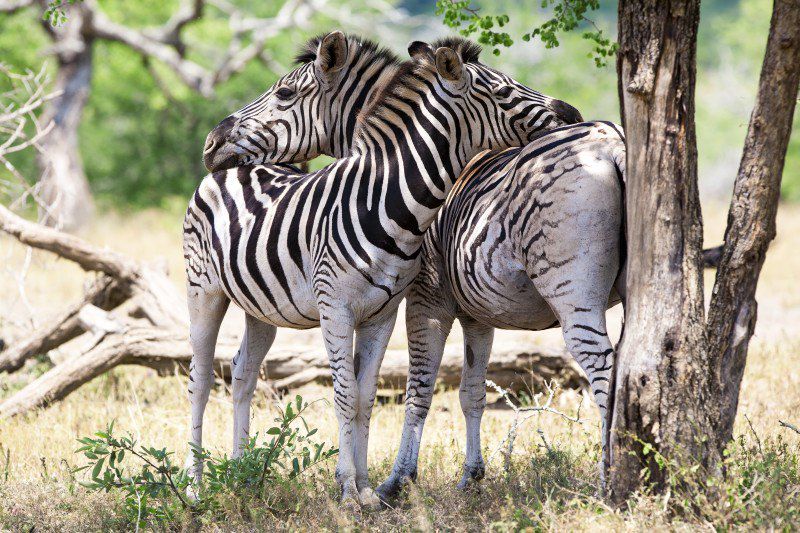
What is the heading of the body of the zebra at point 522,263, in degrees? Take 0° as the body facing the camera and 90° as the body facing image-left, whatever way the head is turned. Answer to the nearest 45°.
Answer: approximately 135°

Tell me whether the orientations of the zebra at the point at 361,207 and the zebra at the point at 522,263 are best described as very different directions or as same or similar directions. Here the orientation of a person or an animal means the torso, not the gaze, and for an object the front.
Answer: very different directions

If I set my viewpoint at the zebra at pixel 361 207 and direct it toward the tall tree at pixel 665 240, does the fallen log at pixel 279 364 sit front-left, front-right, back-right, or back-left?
back-left

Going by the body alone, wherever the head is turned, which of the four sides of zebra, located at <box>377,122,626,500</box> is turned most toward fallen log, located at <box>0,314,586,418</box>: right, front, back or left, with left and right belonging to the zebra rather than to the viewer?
front

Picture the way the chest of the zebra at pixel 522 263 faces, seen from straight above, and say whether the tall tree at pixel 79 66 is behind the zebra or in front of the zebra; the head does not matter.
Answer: in front

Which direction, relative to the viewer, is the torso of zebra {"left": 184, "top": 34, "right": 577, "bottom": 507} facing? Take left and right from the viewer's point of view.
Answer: facing the viewer and to the right of the viewer

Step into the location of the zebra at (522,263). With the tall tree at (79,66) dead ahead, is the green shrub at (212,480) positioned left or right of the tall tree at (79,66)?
left

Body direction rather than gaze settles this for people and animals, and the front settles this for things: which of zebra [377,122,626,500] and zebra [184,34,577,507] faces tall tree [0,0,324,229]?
zebra [377,122,626,500]

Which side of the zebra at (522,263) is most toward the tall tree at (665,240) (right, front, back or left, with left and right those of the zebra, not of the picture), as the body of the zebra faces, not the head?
back

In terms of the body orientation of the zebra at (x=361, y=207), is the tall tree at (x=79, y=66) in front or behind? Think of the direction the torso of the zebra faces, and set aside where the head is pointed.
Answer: behind

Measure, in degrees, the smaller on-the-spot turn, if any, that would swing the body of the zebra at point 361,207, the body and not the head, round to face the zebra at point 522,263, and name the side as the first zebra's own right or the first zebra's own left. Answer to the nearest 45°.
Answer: approximately 45° to the first zebra's own left

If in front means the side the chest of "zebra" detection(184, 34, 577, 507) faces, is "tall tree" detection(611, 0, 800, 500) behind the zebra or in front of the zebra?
in front
